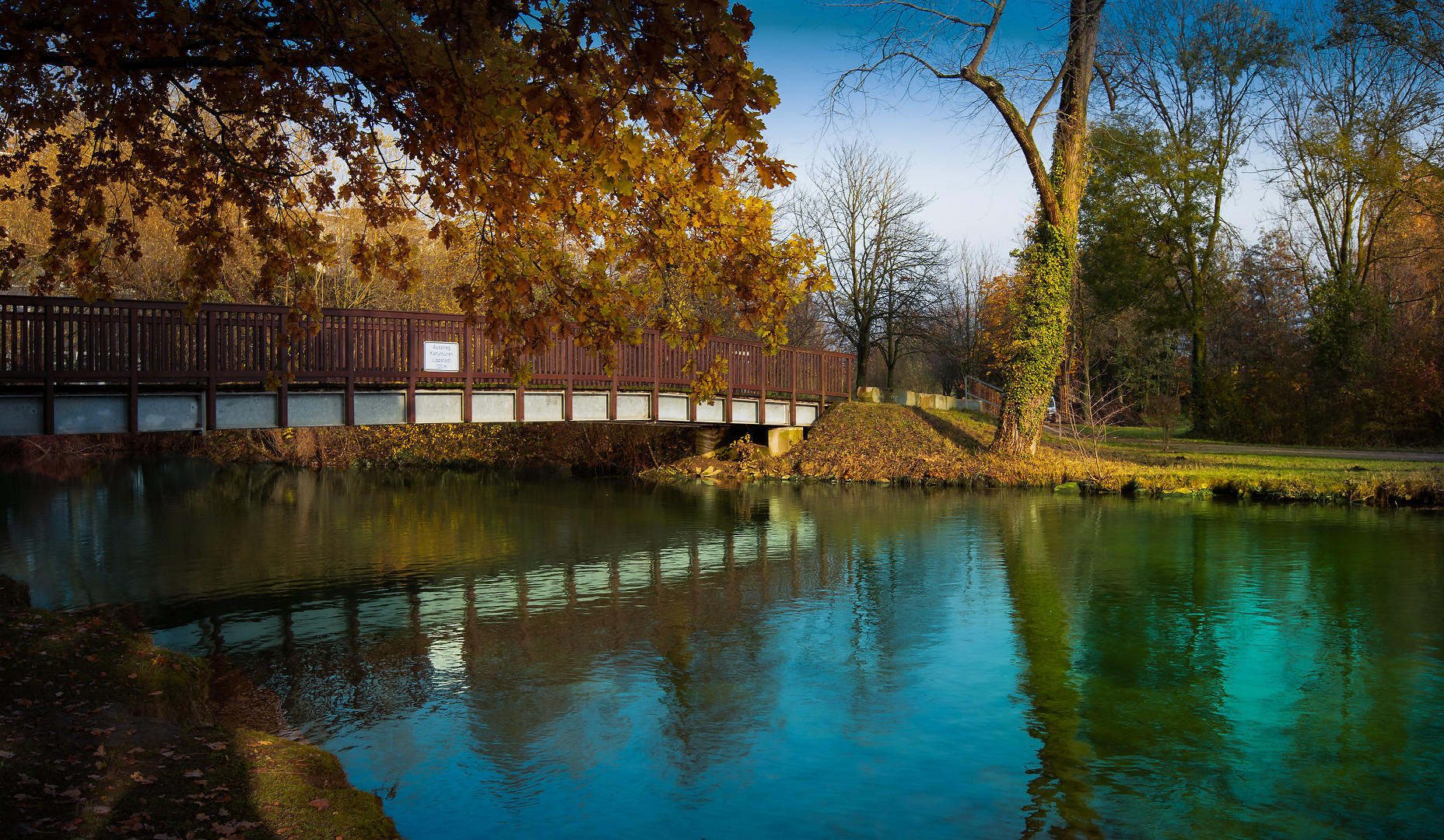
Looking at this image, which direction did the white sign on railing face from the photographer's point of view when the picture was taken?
facing the viewer

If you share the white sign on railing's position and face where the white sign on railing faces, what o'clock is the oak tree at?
The oak tree is roughly at 12 o'clock from the white sign on railing.
